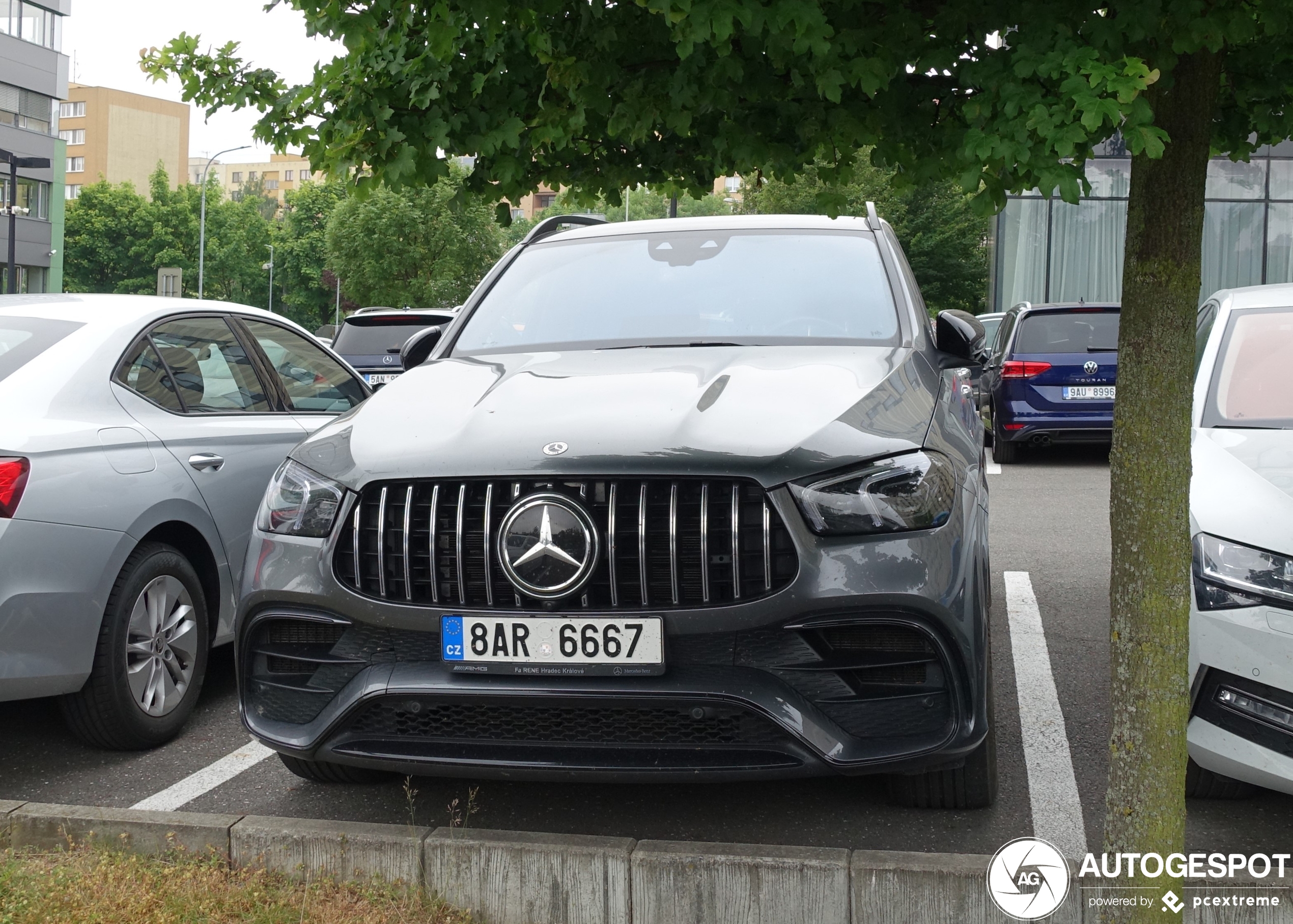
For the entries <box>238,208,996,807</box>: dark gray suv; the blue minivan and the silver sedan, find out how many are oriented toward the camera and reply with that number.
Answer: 1

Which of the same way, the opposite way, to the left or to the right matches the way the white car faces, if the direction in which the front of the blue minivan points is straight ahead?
the opposite way

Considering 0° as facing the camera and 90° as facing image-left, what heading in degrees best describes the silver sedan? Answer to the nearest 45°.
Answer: approximately 225°

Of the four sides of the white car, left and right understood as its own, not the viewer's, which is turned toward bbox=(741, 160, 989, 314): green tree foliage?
back

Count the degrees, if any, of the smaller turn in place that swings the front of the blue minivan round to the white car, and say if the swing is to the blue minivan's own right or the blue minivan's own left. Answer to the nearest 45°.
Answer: approximately 180°

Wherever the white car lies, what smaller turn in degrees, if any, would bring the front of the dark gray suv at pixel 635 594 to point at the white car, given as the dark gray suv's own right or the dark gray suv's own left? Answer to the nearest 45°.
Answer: approximately 90° to the dark gray suv's own left

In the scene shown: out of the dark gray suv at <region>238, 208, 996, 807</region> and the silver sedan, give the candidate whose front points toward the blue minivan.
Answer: the silver sedan

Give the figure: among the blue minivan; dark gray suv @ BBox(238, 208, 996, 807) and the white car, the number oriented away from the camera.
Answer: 1

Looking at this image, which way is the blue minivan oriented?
away from the camera

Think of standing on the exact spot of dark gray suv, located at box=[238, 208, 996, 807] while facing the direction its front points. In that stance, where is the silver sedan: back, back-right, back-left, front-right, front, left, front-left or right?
back-right

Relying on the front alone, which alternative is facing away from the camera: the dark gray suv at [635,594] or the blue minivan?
the blue minivan

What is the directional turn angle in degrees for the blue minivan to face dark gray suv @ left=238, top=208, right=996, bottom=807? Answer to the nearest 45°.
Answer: approximately 180°

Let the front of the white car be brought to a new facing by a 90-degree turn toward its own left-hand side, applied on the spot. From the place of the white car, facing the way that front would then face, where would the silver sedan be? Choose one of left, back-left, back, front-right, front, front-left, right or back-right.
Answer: back

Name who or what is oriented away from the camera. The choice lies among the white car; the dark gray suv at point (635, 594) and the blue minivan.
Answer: the blue minivan
